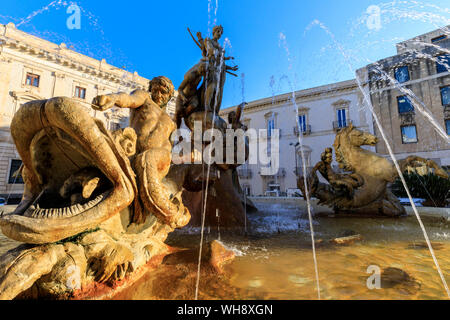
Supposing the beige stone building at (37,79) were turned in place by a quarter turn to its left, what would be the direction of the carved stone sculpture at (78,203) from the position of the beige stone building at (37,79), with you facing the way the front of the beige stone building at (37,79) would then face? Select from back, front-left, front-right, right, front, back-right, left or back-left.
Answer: back-right

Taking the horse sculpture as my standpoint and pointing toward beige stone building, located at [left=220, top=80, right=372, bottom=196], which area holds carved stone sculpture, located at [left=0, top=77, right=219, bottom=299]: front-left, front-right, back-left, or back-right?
back-left

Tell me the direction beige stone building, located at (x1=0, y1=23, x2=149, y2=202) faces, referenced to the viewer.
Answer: facing the viewer and to the right of the viewer
